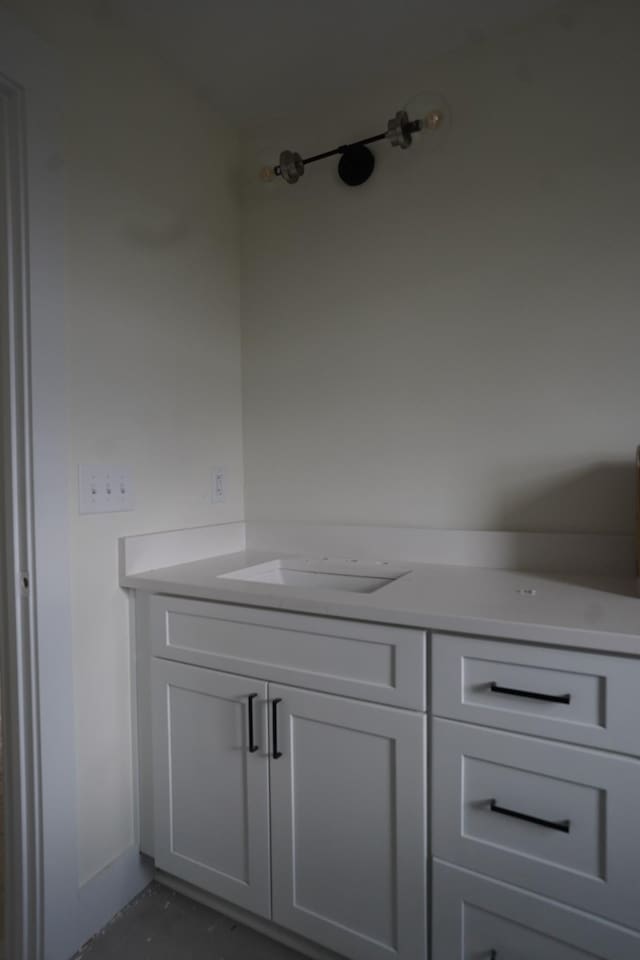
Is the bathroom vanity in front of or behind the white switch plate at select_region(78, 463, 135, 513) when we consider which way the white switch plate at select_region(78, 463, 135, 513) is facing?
in front

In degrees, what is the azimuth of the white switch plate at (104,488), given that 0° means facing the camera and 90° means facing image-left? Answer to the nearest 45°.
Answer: approximately 315°

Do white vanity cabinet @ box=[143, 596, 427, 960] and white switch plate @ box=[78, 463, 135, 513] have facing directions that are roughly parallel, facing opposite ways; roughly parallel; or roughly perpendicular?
roughly perpendicular

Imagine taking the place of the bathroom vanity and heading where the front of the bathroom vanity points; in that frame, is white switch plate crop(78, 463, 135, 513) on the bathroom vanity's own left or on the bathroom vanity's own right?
on the bathroom vanity's own right
